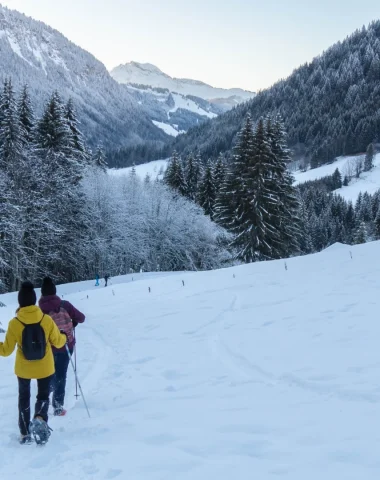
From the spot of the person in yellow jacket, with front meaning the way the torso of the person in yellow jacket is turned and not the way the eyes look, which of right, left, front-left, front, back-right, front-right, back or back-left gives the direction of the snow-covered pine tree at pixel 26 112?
front

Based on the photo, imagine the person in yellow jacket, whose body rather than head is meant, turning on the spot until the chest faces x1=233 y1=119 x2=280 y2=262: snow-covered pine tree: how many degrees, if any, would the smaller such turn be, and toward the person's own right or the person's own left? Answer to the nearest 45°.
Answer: approximately 45° to the person's own right

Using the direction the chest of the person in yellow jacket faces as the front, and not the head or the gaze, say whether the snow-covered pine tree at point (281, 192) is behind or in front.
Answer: in front

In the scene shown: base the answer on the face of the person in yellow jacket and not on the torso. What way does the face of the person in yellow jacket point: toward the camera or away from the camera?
away from the camera

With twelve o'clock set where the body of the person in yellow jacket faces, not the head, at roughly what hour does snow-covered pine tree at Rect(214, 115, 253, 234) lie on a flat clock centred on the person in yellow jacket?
The snow-covered pine tree is roughly at 1 o'clock from the person in yellow jacket.

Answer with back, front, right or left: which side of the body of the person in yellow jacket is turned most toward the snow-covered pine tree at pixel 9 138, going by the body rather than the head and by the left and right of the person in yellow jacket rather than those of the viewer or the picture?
front

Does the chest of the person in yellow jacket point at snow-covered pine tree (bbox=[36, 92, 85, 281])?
yes

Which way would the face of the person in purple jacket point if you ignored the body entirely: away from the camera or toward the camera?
away from the camera

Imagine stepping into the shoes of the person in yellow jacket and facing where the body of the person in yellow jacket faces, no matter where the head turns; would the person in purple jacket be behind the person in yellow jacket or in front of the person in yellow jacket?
in front

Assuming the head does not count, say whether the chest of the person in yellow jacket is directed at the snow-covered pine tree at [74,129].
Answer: yes

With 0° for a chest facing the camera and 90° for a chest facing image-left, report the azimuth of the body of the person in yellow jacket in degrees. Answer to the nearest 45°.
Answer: approximately 180°
